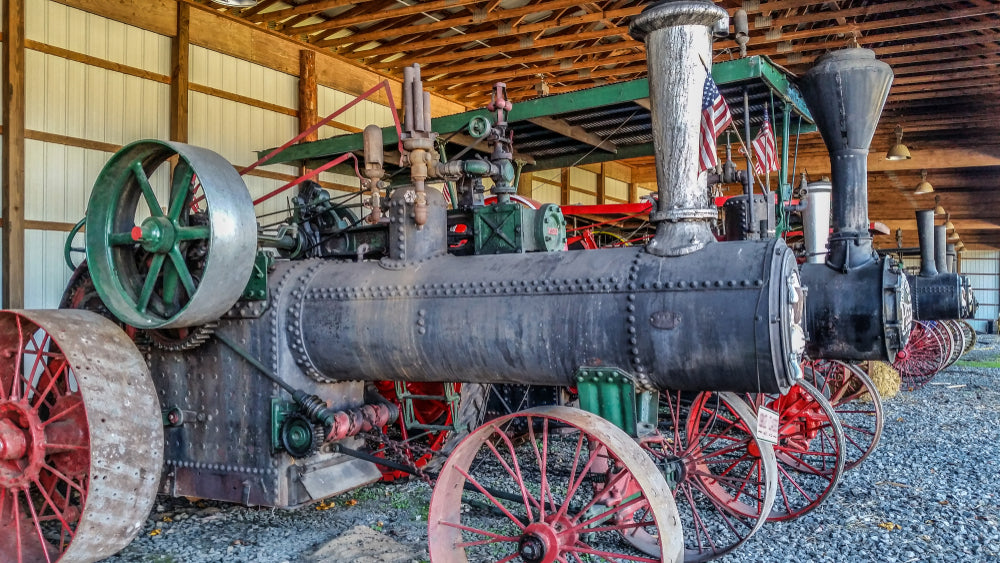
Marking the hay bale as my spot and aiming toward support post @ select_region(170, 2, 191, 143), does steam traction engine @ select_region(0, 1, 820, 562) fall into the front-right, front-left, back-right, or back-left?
front-left

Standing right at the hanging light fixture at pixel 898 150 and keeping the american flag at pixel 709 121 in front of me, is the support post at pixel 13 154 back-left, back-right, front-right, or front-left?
front-right

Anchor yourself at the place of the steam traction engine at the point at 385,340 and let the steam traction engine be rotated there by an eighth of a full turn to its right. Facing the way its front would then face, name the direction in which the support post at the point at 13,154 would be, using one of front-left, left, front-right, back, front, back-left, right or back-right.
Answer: back-right

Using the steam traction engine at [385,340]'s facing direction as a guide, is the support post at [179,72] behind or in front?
behind

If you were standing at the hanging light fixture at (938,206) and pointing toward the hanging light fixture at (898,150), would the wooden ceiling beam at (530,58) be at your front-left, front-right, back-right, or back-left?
front-right

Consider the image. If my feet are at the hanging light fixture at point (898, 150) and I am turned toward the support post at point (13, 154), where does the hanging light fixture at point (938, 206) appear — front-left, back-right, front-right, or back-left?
back-right
